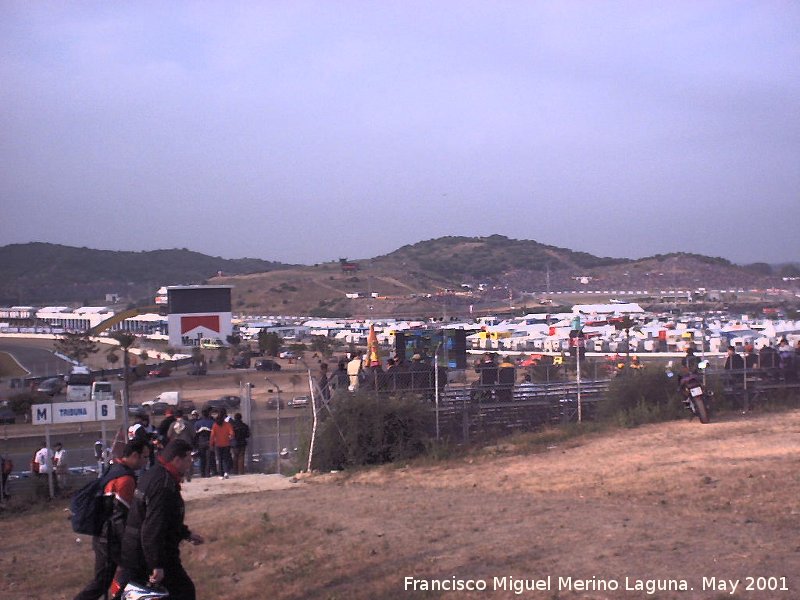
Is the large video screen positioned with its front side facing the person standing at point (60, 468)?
yes

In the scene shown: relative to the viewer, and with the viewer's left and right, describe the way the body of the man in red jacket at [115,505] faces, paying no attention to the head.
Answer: facing to the right of the viewer

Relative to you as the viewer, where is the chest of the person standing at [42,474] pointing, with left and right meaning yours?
facing away from the viewer
